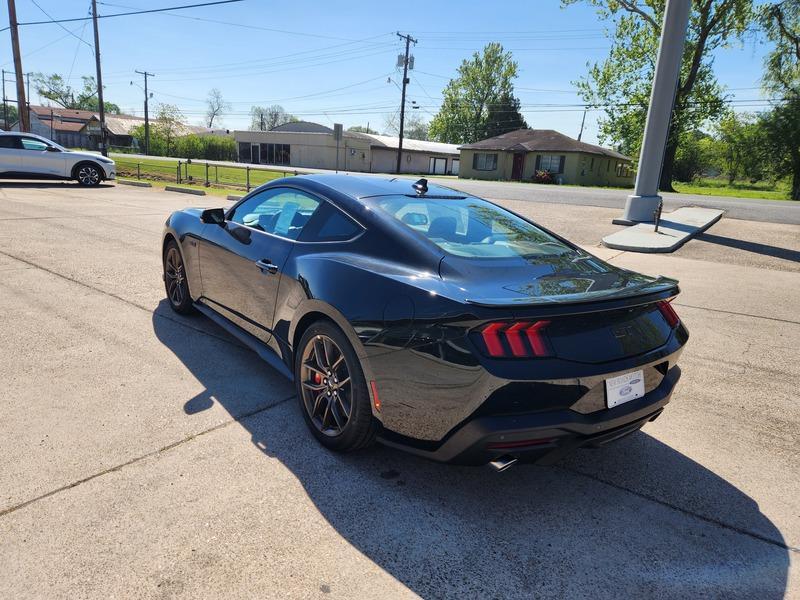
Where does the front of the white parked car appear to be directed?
to the viewer's right

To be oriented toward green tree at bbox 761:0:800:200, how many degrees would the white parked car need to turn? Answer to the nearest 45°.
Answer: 0° — it already faces it

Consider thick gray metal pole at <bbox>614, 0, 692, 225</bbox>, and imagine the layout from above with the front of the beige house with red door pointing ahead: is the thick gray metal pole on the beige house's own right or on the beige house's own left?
on the beige house's own left

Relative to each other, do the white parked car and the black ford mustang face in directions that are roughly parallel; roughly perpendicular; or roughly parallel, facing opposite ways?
roughly perpendicular

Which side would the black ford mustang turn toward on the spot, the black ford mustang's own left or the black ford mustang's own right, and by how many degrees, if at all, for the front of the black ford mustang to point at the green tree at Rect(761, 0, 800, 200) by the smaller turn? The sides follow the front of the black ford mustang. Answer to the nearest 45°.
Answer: approximately 90° to the black ford mustang's own right

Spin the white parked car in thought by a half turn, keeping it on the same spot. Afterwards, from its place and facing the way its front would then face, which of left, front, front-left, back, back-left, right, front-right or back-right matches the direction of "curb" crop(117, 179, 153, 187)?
back-right

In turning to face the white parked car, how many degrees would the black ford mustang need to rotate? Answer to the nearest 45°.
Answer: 0° — it already faces it

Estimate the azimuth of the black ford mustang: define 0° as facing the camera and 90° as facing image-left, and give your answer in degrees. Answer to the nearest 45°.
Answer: approximately 135°

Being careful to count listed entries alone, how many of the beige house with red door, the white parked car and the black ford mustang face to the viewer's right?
1

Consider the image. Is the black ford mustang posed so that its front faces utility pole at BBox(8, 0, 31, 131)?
yes

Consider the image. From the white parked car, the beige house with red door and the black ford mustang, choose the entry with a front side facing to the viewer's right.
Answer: the white parked car

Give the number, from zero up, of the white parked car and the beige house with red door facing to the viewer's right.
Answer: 1

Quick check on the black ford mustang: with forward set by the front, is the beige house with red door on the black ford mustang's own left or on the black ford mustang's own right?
on the black ford mustang's own right

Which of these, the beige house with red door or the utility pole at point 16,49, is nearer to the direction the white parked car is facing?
the beige house with red door
